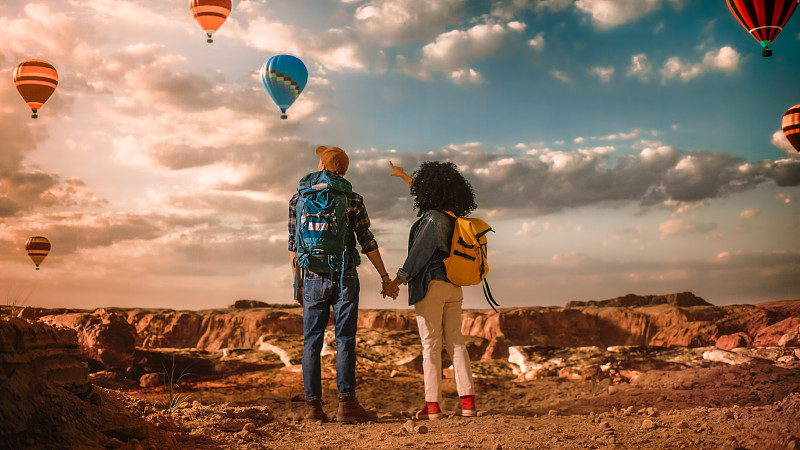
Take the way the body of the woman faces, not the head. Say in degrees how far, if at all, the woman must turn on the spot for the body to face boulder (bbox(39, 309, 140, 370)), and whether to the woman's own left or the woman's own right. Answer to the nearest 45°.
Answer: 0° — they already face it

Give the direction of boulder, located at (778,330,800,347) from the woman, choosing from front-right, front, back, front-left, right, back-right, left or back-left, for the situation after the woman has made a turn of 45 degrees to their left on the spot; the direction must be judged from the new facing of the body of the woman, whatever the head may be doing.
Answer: back-right

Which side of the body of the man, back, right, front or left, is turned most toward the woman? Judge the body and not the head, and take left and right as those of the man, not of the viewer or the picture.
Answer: right

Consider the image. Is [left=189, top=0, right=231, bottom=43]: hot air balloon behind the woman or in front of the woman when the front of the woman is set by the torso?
in front

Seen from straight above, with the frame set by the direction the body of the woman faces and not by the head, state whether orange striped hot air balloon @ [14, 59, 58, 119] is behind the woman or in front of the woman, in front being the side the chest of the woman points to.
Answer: in front

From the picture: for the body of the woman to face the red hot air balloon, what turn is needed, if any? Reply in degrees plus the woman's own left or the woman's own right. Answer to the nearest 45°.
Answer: approximately 90° to the woman's own right

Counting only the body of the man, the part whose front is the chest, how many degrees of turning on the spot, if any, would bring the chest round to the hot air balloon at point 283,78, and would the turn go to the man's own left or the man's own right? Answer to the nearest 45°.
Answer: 0° — they already face it

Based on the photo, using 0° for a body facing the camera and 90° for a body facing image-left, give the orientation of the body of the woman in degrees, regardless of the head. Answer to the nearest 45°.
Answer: approximately 135°

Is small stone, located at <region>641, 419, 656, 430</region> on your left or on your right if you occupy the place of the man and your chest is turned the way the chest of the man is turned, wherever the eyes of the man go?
on your right

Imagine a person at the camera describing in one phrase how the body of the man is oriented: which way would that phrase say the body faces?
away from the camera

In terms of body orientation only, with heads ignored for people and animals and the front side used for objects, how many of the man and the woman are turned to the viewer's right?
0

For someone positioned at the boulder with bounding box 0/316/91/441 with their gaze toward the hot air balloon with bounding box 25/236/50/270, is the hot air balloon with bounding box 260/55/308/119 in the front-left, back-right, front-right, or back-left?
front-right

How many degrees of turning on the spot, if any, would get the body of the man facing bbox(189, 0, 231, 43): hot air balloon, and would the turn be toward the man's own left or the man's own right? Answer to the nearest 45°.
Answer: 0° — they already face it

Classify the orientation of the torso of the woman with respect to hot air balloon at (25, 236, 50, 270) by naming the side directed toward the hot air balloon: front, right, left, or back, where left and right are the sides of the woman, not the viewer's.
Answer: front

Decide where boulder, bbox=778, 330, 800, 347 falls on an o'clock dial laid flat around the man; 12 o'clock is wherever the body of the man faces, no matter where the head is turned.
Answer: The boulder is roughly at 2 o'clock from the man.

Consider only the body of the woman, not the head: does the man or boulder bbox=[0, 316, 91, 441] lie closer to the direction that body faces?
the man

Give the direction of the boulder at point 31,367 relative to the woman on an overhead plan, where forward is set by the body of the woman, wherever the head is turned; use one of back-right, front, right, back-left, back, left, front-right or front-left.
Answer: left
